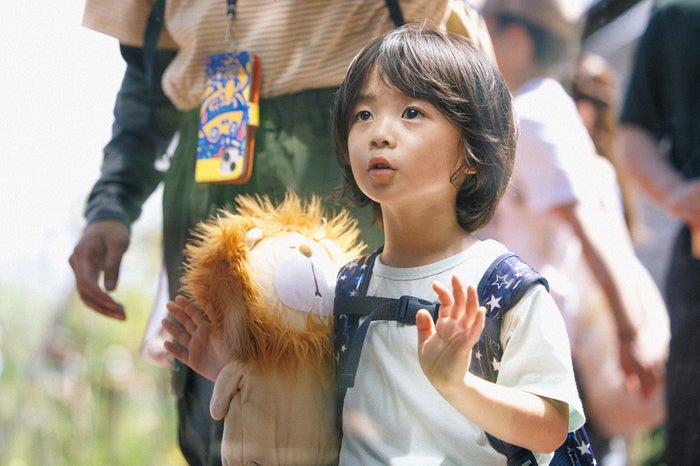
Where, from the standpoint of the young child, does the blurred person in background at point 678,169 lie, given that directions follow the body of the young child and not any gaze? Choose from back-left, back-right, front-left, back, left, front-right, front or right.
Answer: back

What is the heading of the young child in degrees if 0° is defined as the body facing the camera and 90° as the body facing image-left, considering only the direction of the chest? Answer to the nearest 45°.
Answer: approximately 45°

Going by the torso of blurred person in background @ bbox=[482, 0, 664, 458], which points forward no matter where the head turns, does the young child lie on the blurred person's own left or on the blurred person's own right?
on the blurred person's own left

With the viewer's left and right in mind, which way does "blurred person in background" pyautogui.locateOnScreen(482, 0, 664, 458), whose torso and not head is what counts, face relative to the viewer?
facing to the left of the viewer

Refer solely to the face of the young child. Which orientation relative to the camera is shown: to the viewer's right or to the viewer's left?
to the viewer's left
